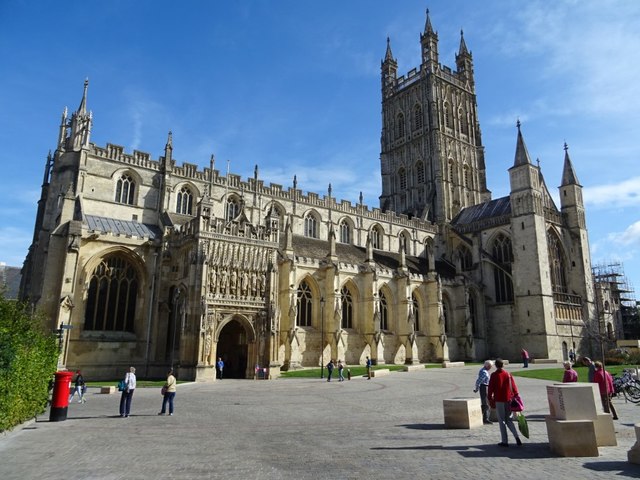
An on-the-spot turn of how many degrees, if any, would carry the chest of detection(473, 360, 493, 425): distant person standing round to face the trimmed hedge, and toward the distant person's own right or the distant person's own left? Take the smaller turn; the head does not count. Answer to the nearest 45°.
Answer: approximately 135° to the distant person's own right

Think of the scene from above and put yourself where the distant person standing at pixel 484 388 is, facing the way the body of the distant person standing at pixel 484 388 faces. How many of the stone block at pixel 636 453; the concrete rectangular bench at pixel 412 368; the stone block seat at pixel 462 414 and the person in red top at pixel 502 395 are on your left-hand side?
1

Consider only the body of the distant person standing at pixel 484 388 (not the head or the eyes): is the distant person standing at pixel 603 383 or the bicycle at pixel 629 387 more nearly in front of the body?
the distant person standing

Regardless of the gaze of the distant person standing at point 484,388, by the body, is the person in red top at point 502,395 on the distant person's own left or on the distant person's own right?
on the distant person's own right

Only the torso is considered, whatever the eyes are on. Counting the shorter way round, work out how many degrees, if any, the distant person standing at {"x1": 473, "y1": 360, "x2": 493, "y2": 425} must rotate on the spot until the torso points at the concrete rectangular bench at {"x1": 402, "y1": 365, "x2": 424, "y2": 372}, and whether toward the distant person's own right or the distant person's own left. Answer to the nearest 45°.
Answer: approximately 90° to the distant person's own left

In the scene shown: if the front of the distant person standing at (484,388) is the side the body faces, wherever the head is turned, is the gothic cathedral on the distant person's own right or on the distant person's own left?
on the distant person's own left

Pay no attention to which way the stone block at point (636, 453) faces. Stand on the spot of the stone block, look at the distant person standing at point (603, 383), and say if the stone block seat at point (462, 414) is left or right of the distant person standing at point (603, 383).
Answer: left

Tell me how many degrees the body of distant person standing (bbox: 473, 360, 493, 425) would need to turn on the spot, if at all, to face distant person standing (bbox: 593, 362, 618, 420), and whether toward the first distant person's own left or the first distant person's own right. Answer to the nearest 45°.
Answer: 0° — they already face them

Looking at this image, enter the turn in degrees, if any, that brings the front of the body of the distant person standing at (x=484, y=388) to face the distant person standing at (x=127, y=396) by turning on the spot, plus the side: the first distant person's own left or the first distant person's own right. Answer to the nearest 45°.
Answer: approximately 180°

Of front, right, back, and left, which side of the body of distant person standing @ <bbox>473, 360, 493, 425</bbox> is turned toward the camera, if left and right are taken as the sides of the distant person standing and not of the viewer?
right

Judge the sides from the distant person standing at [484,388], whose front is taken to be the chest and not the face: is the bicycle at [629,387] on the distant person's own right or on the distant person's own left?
on the distant person's own left
